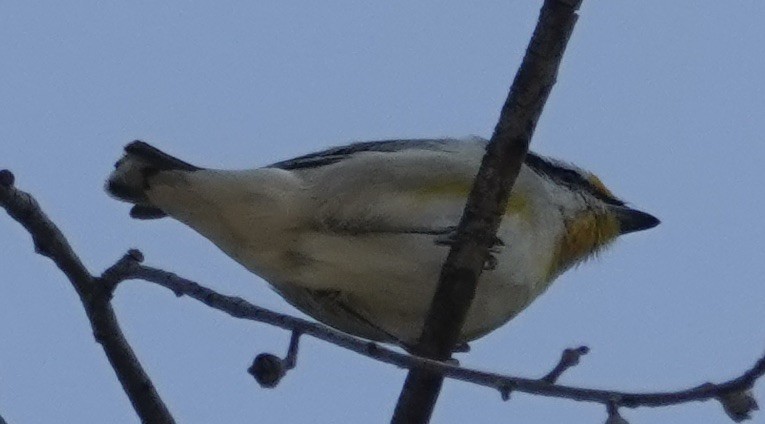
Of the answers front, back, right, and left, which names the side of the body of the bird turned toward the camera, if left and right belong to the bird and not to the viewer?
right

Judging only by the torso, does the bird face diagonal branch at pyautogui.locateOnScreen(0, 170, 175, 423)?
no

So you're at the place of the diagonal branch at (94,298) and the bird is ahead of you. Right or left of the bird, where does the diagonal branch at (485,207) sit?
right
